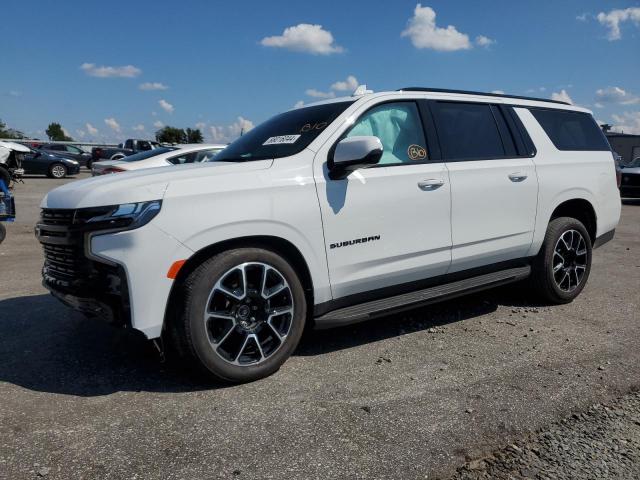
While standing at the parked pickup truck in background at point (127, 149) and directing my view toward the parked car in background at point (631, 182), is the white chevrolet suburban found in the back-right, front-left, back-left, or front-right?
front-right

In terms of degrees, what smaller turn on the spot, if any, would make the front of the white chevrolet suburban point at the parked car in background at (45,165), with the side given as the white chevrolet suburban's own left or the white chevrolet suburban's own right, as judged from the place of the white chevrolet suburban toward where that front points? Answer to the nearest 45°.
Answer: approximately 90° to the white chevrolet suburban's own right

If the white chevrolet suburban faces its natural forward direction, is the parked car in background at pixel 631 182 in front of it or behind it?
behind

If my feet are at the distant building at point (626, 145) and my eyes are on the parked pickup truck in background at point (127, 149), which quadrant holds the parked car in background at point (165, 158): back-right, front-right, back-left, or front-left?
front-left
